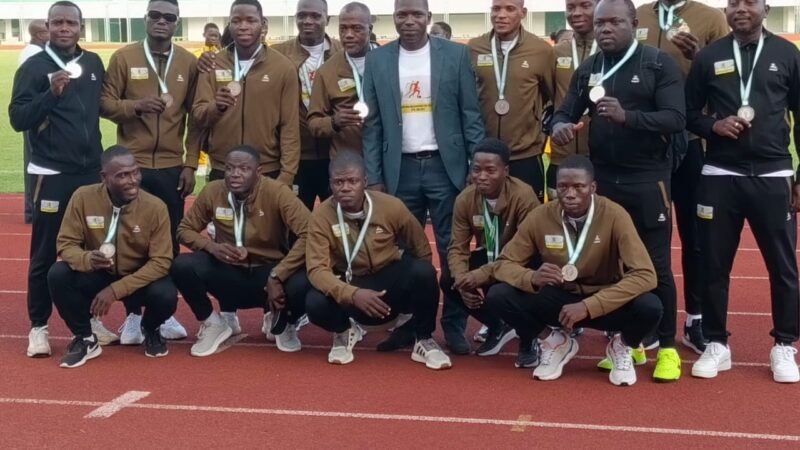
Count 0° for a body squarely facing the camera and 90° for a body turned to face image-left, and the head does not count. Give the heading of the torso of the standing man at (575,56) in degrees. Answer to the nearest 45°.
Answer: approximately 0°

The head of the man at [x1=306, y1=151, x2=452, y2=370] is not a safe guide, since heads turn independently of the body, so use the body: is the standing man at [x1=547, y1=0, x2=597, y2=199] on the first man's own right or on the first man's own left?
on the first man's own left

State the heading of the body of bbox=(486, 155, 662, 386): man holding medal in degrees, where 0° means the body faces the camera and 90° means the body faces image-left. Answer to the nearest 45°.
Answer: approximately 0°

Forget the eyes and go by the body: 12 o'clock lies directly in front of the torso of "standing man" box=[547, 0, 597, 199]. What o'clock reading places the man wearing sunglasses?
The man wearing sunglasses is roughly at 3 o'clock from the standing man.

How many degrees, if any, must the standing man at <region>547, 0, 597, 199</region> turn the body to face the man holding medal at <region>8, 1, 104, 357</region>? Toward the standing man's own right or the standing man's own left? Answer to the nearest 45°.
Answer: approximately 90° to the standing man's own right

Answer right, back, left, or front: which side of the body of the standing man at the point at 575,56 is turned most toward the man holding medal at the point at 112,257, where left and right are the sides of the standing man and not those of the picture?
right
